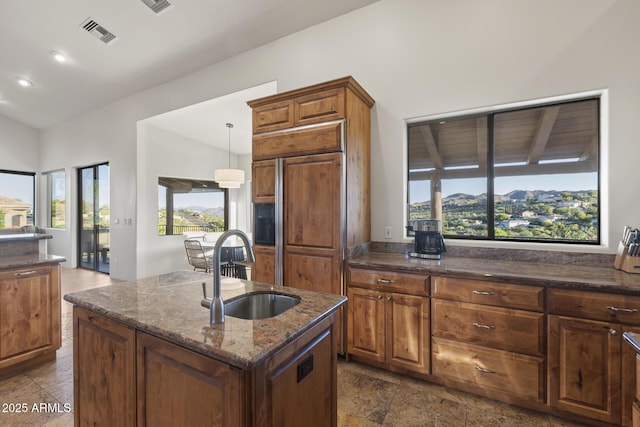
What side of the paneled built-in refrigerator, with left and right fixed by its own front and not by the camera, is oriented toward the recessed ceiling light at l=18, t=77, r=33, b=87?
right

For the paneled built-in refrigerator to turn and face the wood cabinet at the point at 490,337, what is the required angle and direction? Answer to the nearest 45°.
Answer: approximately 90° to its left

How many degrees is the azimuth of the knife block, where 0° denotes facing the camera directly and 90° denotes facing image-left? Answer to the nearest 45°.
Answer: approximately 45°

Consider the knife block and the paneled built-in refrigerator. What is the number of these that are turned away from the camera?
0

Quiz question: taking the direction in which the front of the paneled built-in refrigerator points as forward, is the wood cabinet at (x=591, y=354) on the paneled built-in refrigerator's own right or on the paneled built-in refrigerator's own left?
on the paneled built-in refrigerator's own left

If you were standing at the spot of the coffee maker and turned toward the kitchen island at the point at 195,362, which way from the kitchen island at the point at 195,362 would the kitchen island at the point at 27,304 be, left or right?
right

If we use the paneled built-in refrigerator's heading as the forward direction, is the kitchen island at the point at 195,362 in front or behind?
in front

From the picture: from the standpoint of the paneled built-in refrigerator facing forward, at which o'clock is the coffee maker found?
The coffee maker is roughly at 8 o'clock from the paneled built-in refrigerator.

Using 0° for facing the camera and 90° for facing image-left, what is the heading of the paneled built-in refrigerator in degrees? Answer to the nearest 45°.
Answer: approximately 45°

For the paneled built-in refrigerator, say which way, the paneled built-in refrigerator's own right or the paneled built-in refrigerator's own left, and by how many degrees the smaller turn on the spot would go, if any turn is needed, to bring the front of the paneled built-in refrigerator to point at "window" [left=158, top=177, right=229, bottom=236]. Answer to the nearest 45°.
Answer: approximately 90° to the paneled built-in refrigerator's own right

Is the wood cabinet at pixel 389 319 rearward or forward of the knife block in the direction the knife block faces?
forward
